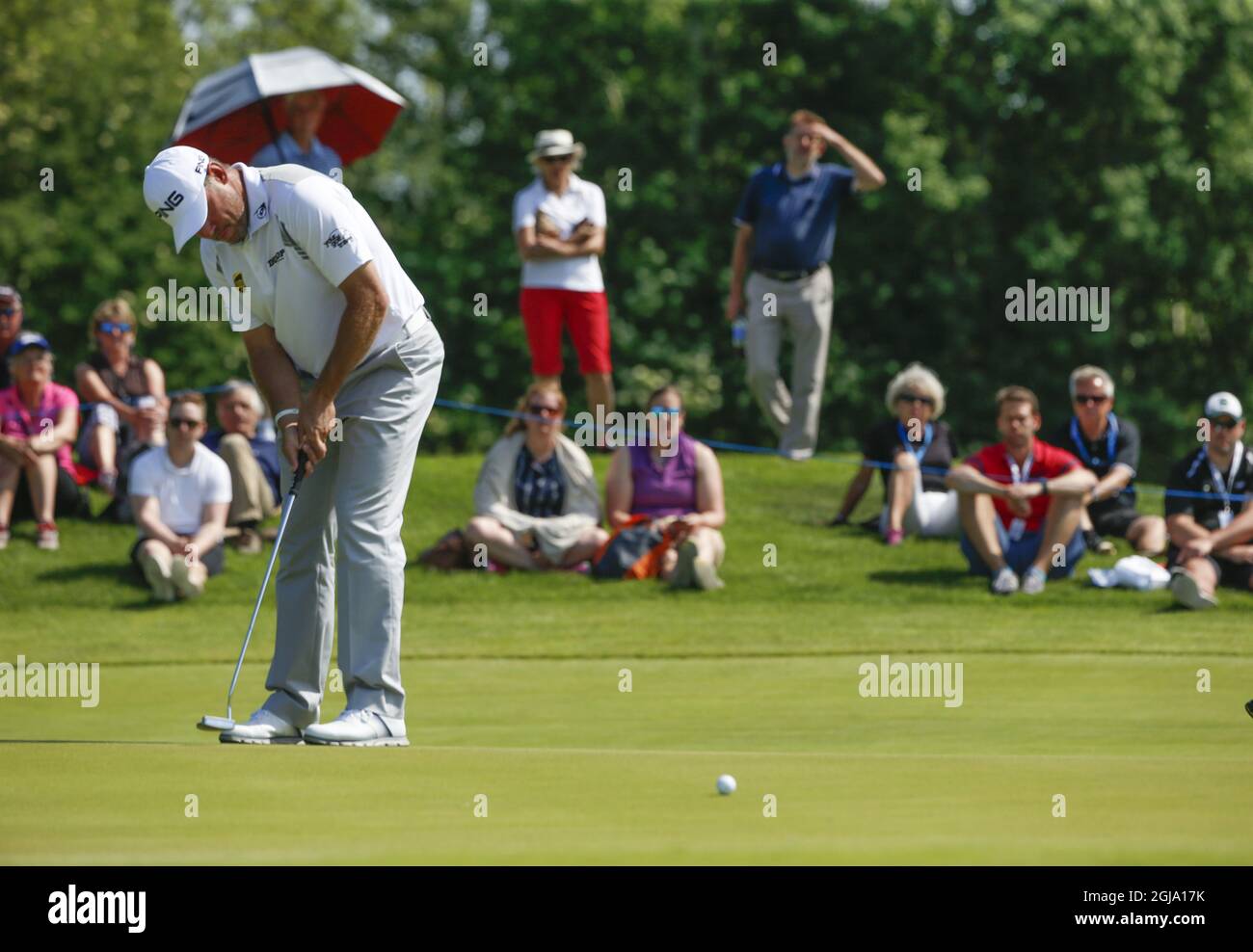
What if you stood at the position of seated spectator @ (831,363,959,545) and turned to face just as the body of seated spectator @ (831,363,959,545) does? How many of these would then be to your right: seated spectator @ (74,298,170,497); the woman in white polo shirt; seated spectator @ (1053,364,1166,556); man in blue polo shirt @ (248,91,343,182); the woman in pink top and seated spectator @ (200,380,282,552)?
5

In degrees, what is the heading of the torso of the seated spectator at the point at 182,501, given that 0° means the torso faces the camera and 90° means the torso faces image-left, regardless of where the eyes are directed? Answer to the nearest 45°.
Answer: approximately 0°

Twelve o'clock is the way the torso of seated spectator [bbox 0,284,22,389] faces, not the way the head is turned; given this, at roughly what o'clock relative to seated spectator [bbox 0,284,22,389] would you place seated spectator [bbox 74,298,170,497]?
seated spectator [bbox 74,298,170,497] is roughly at 9 o'clock from seated spectator [bbox 0,284,22,389].

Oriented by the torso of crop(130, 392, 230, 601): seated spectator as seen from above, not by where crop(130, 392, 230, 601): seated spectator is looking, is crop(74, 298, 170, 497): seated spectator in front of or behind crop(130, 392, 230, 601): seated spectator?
behind

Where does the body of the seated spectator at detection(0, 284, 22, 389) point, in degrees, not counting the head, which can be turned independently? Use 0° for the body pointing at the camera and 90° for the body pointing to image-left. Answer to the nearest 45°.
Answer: approximately 0°

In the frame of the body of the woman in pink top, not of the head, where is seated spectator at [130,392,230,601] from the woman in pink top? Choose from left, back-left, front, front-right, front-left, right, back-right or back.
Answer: front-left

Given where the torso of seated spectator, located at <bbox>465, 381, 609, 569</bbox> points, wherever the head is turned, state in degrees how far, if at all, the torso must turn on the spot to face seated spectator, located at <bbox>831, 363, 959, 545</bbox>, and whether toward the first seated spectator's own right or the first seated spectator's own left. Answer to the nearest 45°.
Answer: approximately 90° to the first seated spectator's own left
